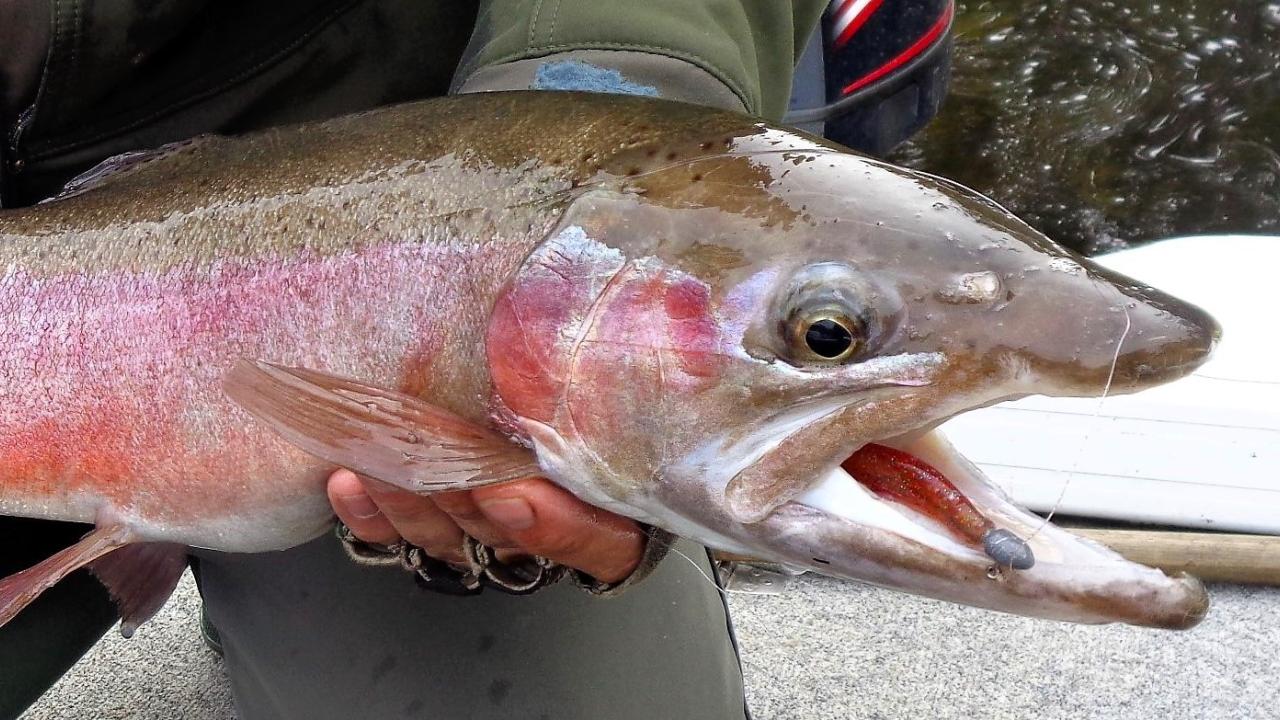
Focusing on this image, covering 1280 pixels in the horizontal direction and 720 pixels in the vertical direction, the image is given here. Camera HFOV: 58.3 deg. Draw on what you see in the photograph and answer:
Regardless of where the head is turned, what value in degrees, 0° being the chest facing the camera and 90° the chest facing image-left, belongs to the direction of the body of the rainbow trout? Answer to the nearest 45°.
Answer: approximately 270°
